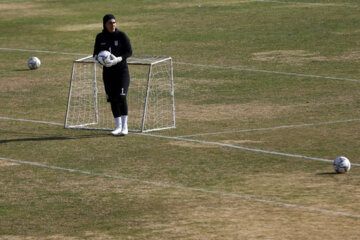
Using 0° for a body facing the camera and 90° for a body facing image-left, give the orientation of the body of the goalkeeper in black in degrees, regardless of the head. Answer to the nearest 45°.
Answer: approximately 0°

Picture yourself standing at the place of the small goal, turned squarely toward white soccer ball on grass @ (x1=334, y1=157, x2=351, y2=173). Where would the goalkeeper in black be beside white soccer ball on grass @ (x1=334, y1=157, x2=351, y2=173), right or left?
right

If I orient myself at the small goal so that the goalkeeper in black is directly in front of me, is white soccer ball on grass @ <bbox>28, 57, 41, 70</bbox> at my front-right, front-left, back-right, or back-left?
back-right

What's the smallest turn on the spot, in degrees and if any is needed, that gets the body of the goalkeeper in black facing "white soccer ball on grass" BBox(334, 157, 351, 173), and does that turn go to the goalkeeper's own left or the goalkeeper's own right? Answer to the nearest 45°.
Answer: approximately 45° to the goalkeeper's own left

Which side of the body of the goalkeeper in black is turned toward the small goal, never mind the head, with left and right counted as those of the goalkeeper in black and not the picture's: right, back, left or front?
back

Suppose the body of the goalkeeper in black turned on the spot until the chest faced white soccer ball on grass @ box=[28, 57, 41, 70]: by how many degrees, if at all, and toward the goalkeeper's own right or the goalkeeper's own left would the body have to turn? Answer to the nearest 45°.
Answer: approximately 180°
